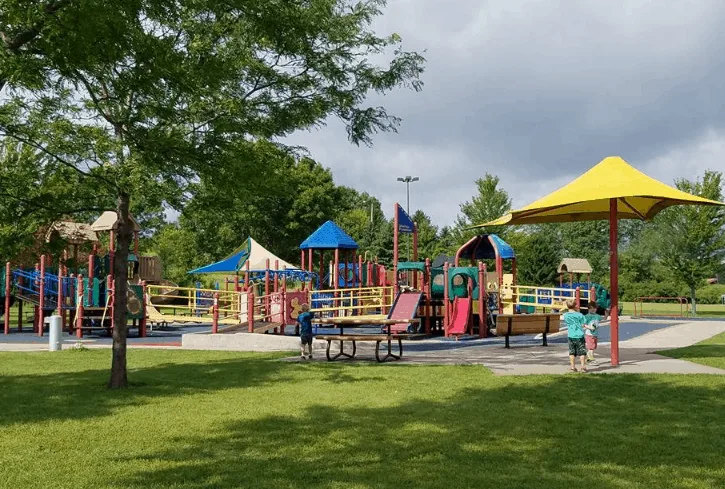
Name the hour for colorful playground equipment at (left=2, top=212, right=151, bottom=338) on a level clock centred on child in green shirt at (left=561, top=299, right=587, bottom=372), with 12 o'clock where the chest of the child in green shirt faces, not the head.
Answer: The colorful playground equipment is roughly at 10 o'clock from the child in green shirt.

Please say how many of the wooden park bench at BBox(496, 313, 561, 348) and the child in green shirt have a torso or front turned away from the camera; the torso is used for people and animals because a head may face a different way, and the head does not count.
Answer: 2

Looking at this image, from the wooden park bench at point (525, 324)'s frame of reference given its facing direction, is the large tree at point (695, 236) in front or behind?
in front

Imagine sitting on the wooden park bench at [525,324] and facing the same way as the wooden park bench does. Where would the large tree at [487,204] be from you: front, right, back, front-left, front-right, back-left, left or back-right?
front

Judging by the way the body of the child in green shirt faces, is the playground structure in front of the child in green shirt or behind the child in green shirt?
in front

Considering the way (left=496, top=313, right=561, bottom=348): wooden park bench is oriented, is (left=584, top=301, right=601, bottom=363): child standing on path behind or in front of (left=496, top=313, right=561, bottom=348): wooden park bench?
behind

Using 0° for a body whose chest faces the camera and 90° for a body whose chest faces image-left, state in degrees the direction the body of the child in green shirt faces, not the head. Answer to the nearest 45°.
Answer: approximately 180°

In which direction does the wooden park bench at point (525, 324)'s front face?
away from the camera

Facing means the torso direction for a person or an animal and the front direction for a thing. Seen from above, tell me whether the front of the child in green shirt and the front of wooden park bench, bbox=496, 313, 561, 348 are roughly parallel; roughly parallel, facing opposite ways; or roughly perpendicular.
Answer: roughly parallel
